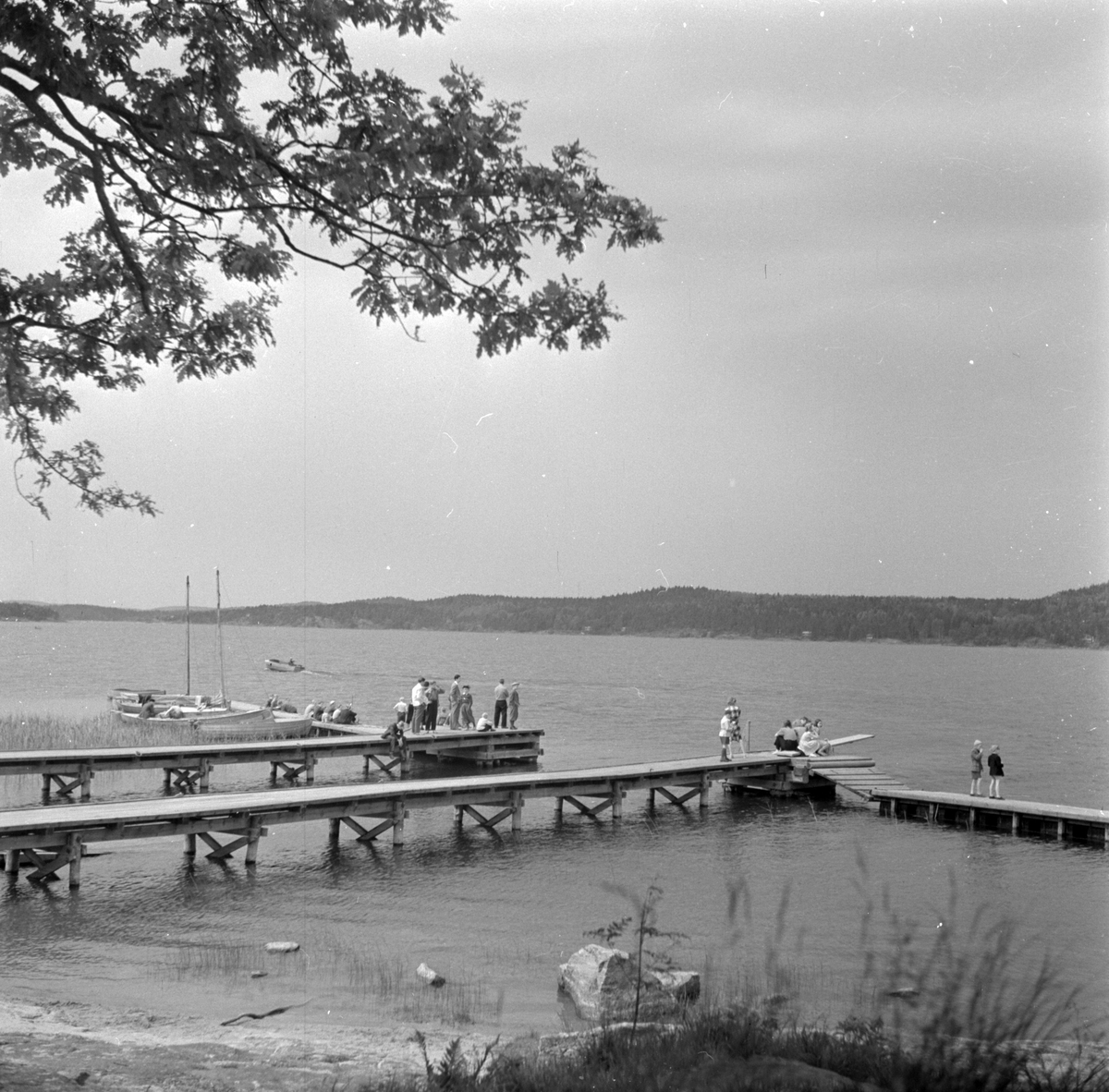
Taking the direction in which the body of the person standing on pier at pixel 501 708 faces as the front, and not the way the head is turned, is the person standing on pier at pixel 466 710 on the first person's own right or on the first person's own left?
on the first person's own left

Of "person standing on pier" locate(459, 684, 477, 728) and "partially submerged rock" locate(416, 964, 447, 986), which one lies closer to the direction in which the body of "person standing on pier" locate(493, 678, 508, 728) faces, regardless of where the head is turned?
the person standing on pier

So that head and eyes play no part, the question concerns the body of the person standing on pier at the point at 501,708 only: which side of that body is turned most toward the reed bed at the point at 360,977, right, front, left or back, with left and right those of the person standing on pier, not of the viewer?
back

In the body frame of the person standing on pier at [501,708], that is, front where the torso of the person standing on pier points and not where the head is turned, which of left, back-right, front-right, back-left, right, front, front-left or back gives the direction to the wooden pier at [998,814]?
back-right

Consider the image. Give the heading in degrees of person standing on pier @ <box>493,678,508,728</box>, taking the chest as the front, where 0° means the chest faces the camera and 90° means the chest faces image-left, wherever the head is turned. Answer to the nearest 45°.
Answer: approximately 180°

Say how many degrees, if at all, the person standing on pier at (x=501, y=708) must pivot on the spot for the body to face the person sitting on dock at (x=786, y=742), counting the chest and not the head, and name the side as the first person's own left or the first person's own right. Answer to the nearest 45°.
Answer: approximately 135° to the first person's own right

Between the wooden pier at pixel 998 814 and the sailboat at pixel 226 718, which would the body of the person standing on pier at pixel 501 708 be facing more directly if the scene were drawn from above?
the sailboat
